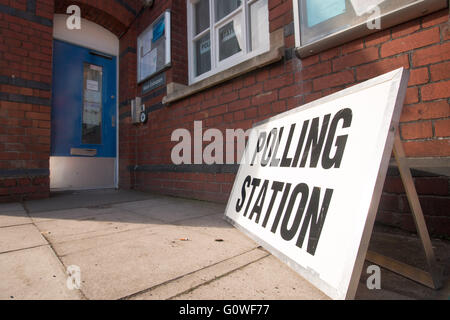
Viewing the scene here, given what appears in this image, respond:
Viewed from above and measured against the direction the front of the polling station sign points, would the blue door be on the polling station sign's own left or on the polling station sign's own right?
on the polling station sign's own right

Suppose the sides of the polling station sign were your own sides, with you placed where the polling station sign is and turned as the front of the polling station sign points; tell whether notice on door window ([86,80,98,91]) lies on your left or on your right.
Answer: on your right

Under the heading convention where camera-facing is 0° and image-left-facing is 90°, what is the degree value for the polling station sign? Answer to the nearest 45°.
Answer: approximately 45°
